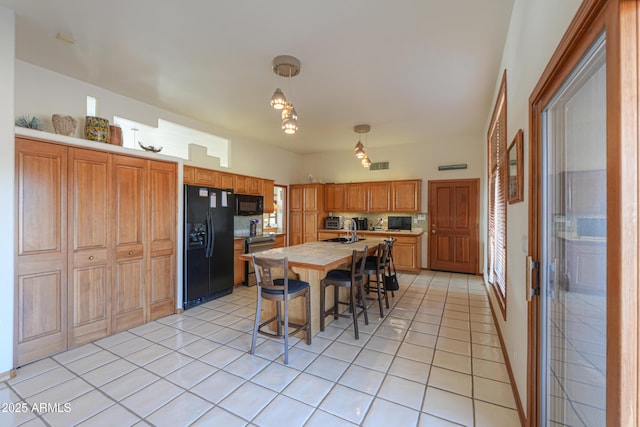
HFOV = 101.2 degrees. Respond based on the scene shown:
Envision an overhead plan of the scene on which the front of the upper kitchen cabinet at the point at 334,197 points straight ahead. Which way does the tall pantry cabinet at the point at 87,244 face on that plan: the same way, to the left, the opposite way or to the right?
to the left

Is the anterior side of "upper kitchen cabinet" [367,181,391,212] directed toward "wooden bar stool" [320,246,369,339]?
yes

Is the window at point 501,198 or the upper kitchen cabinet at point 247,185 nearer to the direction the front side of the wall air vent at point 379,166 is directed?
the window

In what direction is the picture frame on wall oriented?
to the viewer's left

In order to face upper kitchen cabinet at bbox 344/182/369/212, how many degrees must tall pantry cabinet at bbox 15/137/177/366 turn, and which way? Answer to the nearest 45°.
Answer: approximately 45° to its left

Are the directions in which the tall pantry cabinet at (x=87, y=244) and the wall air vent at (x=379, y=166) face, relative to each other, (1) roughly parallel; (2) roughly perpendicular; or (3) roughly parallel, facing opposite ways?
roughly perpendicular

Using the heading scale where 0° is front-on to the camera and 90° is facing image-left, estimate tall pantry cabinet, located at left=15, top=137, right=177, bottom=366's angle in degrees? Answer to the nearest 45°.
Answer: approximately 315°
